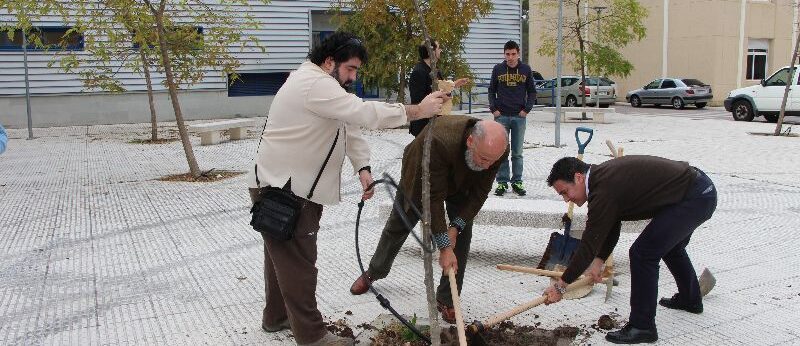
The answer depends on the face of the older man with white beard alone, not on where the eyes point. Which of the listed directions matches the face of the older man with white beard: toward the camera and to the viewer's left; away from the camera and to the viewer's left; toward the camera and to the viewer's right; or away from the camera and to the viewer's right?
toward the camera and to the viewer's right

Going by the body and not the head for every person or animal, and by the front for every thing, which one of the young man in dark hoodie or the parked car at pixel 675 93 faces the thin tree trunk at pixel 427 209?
the young man in dark hoodie

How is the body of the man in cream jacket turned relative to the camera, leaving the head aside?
to the viewer's right

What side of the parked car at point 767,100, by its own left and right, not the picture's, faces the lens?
left

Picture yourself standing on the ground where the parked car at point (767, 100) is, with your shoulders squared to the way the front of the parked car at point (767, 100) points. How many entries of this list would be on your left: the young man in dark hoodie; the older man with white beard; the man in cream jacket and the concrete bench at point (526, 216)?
4

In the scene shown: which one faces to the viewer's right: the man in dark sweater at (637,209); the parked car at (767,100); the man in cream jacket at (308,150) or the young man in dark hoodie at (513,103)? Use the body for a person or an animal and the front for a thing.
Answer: the man in cream jacket

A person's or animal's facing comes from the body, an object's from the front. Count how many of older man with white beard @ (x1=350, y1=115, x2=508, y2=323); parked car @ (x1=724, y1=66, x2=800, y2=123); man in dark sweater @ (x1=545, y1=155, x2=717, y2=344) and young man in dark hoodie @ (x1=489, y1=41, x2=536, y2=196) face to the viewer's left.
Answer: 2

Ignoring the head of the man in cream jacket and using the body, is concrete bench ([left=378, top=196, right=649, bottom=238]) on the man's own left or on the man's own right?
on the man's own left

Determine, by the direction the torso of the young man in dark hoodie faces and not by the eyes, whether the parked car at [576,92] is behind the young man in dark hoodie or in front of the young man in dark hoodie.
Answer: behind

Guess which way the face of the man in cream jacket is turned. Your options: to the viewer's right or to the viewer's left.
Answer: to the viewer's right

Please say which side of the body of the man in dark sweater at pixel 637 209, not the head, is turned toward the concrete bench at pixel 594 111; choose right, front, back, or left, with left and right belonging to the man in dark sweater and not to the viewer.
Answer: right

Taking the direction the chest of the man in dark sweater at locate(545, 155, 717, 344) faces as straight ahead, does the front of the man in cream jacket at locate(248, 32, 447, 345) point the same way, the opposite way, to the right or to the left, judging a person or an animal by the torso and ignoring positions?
the opposite way

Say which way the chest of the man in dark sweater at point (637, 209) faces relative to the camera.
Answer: to the viewer's left

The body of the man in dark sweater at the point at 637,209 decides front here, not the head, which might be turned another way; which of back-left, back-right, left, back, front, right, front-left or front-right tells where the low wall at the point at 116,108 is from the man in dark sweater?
front-right

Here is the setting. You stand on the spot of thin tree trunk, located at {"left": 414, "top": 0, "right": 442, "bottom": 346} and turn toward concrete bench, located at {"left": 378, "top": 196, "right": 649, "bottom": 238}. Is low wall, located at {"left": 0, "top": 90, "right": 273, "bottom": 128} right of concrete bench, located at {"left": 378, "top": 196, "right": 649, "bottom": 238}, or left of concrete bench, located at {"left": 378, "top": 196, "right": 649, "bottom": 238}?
left
